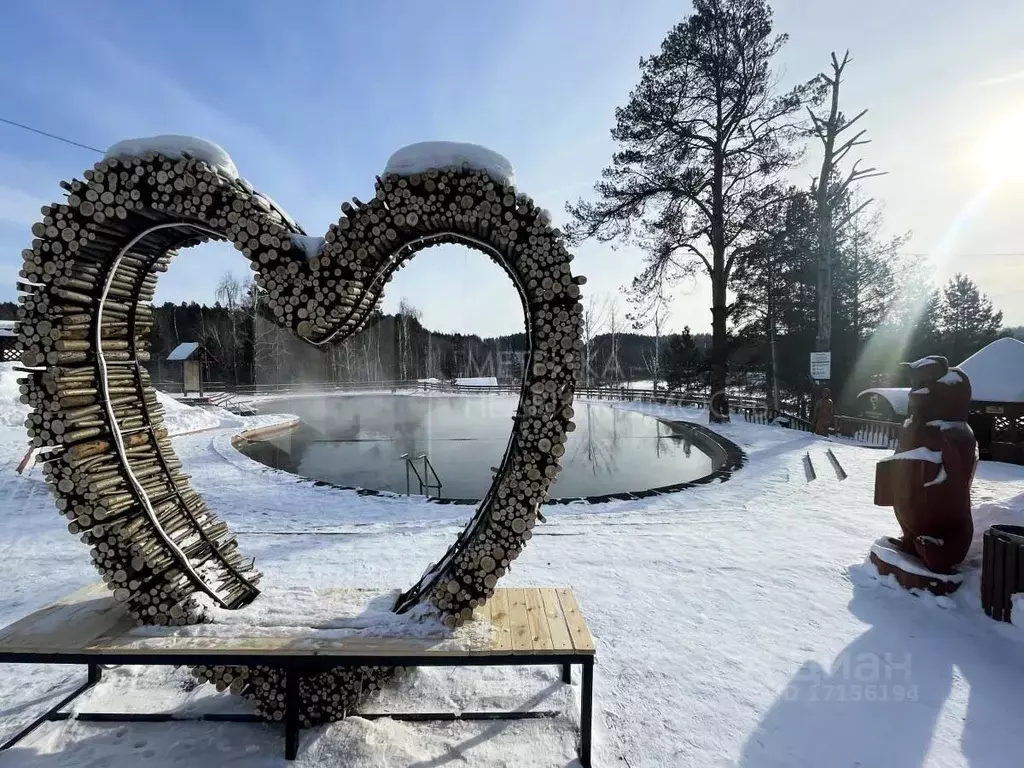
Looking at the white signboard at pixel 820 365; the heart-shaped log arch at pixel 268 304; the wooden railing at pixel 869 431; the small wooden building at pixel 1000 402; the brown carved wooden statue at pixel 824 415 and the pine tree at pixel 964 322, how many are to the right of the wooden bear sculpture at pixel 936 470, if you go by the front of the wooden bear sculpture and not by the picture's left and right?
5

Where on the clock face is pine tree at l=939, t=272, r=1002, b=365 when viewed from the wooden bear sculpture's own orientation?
The pine tree is roughly at 3 o'clock from the wooden bear sculpture.

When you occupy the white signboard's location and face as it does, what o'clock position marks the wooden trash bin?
The wooden trash bin is roughly at 12 o'clock from the white signboard.

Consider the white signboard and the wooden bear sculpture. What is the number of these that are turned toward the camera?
1

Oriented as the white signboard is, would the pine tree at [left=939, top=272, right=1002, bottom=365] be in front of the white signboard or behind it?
behind

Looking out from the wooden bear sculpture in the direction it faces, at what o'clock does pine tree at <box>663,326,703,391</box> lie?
The pine tree is roughly at 2 o'clock from the wooden bear sculpture.

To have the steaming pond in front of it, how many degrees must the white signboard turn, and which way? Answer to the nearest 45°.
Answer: approximately 45° to its right

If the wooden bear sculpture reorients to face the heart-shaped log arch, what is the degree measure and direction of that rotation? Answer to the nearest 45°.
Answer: approximately 45° to its left

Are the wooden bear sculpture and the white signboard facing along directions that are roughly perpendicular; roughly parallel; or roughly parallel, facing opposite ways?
roughly perpendicular

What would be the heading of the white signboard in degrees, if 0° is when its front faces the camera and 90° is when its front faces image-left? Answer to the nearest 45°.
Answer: approximately 0°

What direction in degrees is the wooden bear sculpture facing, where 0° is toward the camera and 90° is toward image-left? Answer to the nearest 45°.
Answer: approximately 90°

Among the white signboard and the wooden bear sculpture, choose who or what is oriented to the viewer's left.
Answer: the wooden bear sculpture
